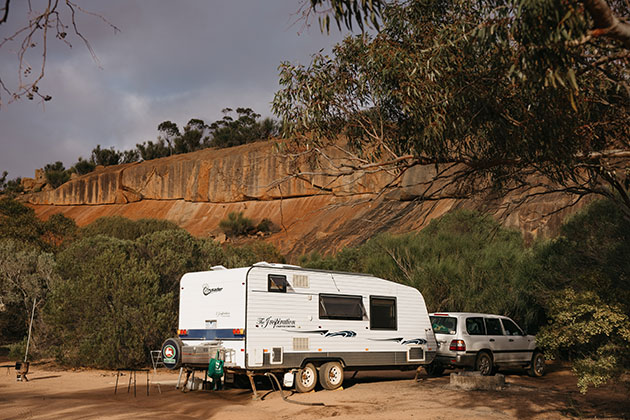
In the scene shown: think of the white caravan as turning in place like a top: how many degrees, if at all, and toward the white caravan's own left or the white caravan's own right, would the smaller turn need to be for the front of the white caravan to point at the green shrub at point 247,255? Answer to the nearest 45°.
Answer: approximately 45° to the white caravan's own left

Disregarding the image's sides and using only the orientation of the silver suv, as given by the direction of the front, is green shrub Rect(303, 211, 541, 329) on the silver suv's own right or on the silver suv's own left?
on the silver suv's own left

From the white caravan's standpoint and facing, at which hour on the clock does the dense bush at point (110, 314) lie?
The dense bush is roughly at 9 o'clock from the white caravan.

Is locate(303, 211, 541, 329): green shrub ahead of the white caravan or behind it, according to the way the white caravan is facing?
ahead

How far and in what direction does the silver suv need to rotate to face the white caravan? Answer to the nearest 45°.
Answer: approximately 180°

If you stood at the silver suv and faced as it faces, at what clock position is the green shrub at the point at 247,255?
The green shrub is roughly at 9 o'clock from the silver suv.

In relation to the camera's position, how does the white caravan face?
facing away from the viewer and to the right of the viewer

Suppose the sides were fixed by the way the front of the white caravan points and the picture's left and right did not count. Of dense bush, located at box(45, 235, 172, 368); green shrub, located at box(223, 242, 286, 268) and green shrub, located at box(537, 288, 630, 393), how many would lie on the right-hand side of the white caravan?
1

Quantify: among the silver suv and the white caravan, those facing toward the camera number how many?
0

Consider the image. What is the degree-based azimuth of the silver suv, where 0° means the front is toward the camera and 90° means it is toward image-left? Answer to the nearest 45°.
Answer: approximately 225°

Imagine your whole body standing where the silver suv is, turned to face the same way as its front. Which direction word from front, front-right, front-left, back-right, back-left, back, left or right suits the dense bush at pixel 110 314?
back-left

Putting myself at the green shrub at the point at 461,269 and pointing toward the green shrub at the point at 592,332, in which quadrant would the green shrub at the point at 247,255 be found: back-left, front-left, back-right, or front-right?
back-right

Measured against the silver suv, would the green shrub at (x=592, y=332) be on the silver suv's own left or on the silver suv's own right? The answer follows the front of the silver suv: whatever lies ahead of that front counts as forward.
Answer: on the silver suv's own right
